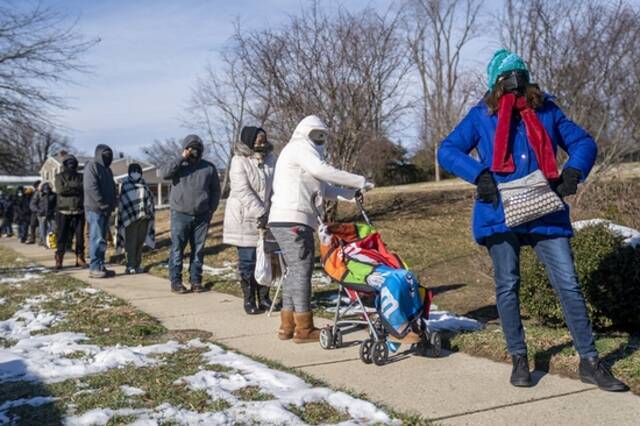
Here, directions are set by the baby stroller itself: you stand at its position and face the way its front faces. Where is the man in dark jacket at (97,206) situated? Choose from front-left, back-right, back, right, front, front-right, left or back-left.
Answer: back

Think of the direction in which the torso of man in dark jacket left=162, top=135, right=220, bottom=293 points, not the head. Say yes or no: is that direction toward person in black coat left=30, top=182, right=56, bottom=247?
no

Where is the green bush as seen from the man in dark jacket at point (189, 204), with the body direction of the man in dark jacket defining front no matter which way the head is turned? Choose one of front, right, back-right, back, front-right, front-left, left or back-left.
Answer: front-left

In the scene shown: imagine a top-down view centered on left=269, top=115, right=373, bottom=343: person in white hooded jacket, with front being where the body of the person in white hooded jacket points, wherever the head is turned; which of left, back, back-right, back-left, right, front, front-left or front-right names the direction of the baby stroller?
front-right

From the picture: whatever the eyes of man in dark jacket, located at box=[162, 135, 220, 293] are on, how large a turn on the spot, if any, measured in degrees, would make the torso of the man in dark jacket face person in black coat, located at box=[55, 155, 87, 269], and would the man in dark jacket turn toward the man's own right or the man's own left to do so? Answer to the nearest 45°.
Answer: approximately 135° to the man's own right

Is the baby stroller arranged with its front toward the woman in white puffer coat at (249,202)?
no

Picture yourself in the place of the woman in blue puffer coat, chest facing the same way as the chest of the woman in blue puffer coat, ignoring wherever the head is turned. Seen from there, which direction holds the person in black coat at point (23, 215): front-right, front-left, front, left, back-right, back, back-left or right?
back-right

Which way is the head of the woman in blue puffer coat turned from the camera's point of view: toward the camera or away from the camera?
toward the camera

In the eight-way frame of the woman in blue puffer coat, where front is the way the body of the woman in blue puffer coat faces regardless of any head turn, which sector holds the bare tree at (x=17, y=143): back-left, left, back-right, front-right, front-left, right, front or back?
back-right

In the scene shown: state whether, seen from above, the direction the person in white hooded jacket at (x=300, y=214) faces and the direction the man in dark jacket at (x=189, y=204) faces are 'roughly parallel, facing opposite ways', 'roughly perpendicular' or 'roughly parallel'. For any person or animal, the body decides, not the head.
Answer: roughly perpendicular

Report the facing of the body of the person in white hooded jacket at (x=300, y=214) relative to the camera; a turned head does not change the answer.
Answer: to the viewer's right

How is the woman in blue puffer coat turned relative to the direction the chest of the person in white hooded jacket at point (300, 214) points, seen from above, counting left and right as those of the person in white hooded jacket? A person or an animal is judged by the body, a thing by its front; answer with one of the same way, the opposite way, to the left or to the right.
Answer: to the right

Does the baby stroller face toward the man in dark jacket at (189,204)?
no

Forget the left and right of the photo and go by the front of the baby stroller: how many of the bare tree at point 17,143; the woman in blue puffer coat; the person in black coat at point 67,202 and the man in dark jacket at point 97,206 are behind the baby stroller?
3

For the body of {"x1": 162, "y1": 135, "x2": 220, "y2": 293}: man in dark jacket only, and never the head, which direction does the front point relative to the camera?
toward the camera

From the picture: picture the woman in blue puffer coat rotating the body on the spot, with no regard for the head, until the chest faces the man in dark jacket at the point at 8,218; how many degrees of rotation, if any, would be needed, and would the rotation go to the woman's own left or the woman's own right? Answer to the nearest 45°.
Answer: approximately 135° to the woman's own right

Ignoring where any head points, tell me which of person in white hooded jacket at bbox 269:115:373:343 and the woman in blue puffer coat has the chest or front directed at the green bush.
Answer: the person in white hooded jacket

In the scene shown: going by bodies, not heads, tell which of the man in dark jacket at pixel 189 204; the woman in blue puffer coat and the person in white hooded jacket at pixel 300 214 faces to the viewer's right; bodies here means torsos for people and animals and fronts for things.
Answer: the person in white hooded jacket

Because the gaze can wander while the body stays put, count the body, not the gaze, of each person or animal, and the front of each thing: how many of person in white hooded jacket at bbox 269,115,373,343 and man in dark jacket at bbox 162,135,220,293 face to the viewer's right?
1

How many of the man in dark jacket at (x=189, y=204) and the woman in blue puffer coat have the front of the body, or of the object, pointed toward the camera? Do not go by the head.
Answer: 2

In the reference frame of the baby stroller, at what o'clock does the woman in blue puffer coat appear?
The woman in blue puffer coat is roughly at 12 o'clock from the baby stroller.
